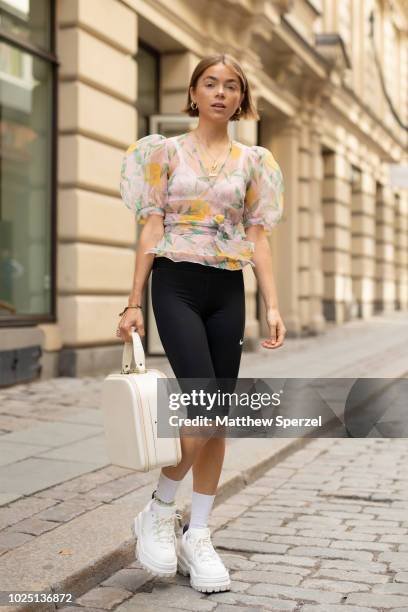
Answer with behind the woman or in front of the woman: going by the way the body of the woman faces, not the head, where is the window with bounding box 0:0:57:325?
behind

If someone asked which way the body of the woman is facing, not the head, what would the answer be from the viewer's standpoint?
toward the camera
